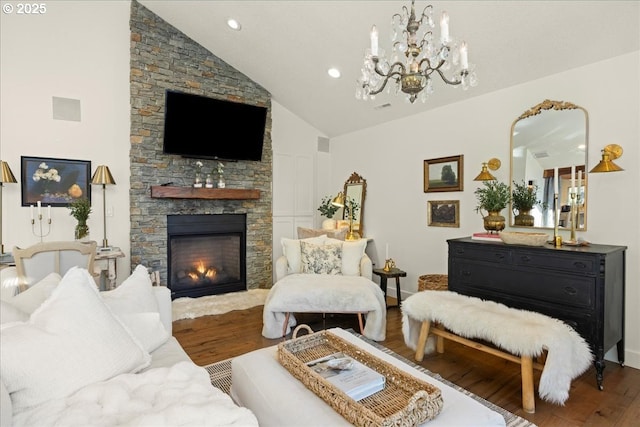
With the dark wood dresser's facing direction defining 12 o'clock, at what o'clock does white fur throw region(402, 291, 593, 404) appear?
The white fur throw is roughly at 11 o'clock from the dark wood dresser.

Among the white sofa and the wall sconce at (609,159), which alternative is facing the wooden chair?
the wall sconce

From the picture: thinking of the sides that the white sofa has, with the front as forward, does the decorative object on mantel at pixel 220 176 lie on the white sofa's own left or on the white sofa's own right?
on the white sofa's own left

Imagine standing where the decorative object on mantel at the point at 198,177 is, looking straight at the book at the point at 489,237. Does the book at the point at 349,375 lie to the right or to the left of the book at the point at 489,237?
right

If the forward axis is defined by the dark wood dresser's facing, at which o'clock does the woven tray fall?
The woven tray is roughly at 11 o'clock from the dark wood dresser.

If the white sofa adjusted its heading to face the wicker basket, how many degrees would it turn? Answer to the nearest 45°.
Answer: approximately 45° to its left
